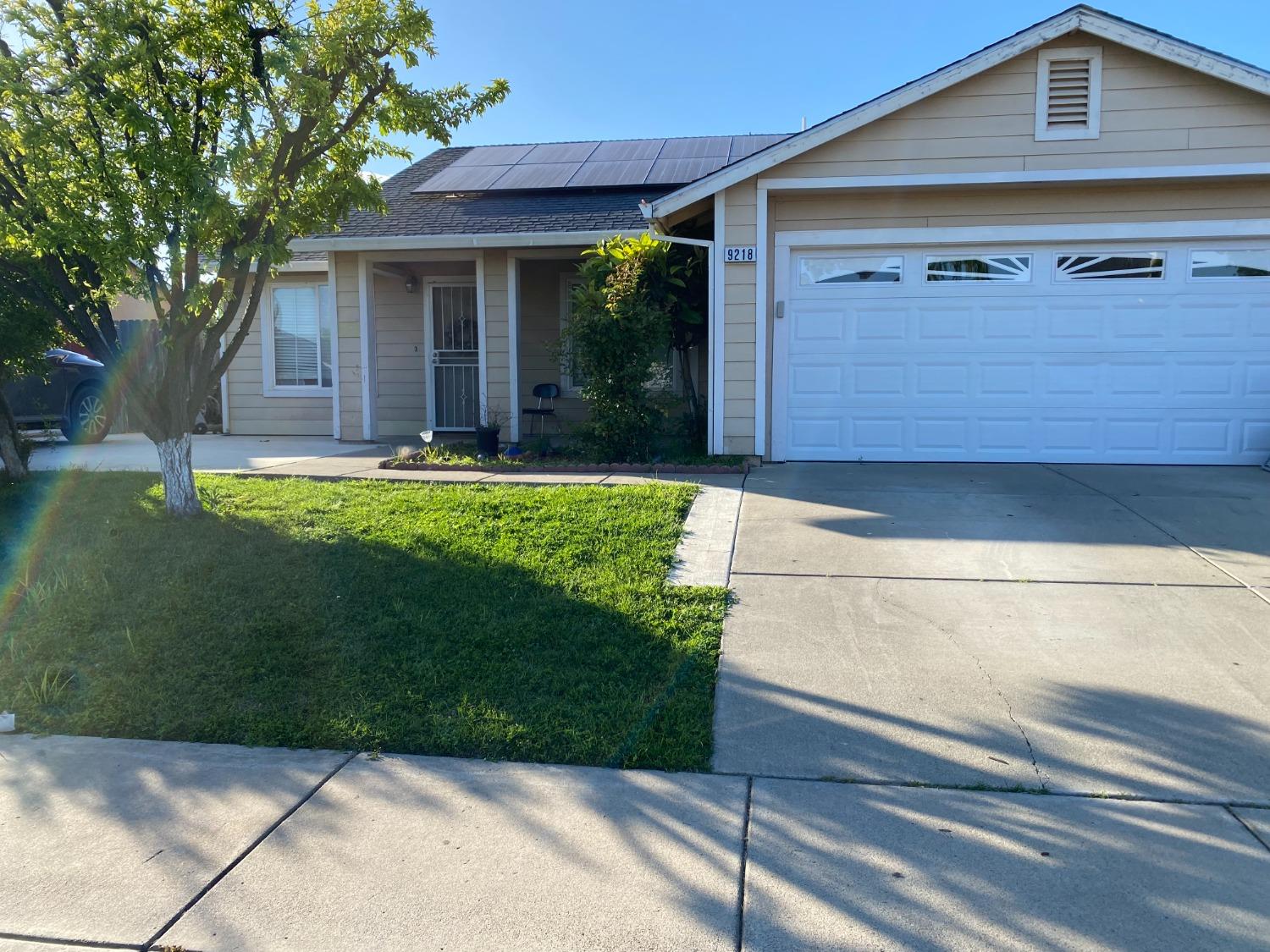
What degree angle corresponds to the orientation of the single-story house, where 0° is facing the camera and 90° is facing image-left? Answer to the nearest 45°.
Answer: approximately 0°

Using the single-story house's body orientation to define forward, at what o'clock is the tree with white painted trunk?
The tree with white painted trunk is roughly at 2 o'clock from the single-story house.

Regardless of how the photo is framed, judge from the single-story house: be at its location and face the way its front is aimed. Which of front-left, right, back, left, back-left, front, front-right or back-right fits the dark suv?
right

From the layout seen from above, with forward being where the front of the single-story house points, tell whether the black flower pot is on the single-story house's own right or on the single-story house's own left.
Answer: on the single-story house's own right
